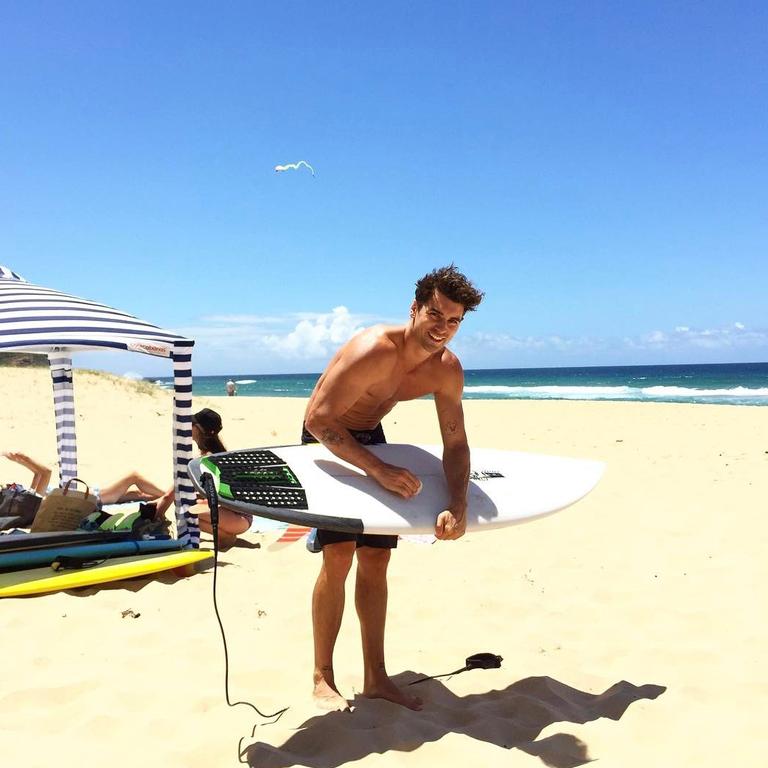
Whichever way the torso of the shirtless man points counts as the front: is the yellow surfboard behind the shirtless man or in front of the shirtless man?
behind

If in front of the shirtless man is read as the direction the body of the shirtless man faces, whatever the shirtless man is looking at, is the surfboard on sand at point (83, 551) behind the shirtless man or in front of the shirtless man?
behind

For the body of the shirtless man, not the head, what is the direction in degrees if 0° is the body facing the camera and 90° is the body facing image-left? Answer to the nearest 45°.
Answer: approximately 315°

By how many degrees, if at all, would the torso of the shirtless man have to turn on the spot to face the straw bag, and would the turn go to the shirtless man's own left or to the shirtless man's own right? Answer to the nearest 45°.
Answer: approximately 180°
